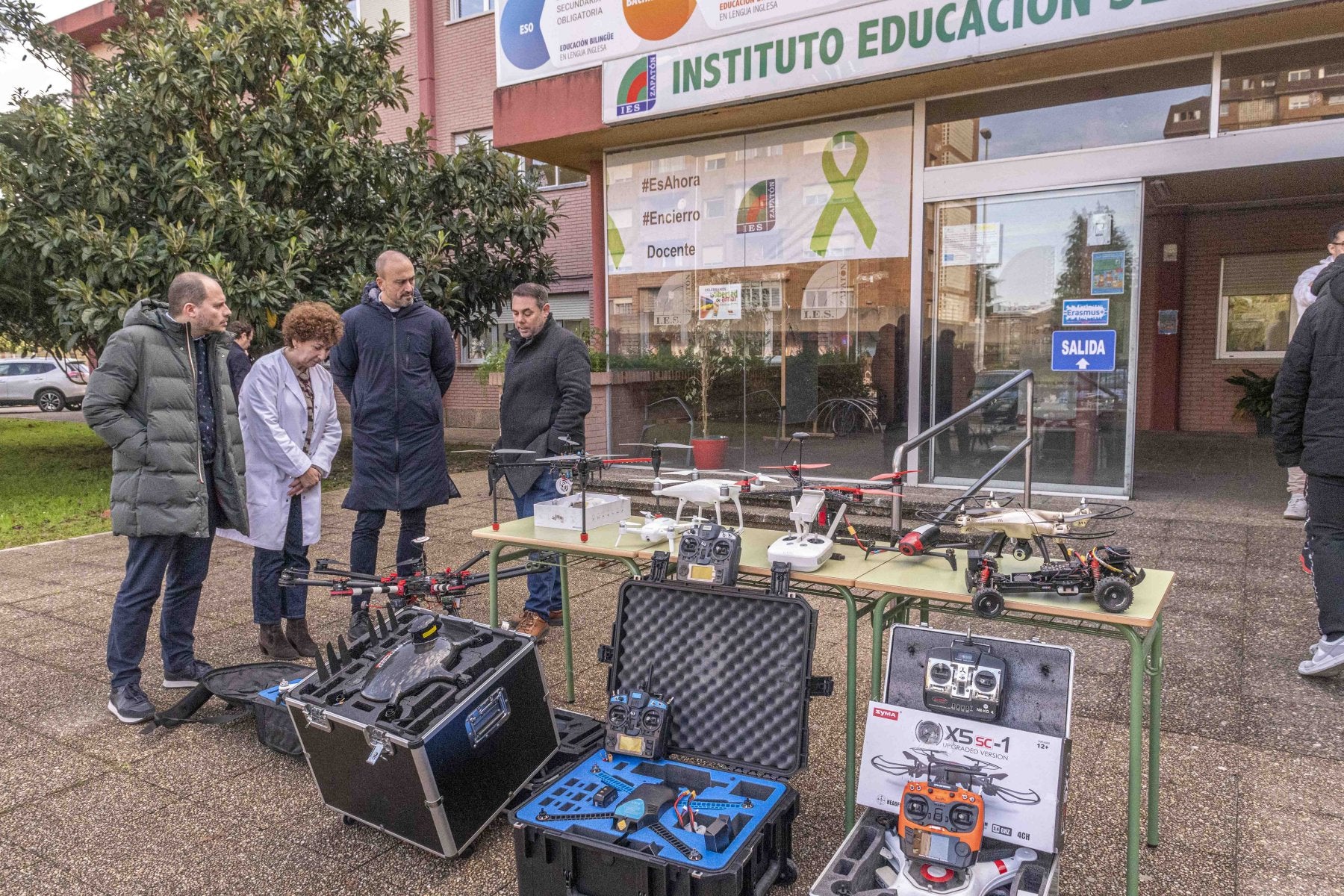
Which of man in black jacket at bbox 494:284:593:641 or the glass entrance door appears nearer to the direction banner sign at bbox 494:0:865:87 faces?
the man in black jacket

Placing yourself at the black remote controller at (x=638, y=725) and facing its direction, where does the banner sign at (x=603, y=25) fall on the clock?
The banner sign is roughly at 6 o'clock from the black remote controller.

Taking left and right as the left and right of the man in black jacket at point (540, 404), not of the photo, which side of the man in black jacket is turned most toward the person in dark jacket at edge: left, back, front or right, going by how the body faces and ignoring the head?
left

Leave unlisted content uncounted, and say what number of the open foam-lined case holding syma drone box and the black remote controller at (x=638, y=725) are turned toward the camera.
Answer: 2

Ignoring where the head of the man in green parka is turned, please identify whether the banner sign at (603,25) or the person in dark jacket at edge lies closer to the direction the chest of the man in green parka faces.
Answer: the person in dark jacket at edge

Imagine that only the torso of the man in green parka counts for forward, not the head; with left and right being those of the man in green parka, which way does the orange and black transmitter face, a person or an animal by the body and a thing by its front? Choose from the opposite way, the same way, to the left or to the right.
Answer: to the right

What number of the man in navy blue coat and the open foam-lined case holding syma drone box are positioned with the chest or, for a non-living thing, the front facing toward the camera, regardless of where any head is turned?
2

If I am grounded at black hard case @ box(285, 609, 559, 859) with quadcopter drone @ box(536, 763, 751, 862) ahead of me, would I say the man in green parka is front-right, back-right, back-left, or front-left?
back-left

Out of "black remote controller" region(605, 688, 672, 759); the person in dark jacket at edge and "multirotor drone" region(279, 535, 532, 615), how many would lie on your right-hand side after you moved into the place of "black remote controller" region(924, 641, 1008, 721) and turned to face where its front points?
2

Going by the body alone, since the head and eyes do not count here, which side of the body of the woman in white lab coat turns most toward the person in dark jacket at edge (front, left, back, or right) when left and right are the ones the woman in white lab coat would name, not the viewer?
front

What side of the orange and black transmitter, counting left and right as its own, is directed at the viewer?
front

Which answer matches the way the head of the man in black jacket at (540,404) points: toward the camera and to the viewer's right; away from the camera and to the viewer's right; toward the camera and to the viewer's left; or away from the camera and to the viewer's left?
toward the camera and to the viewer's left

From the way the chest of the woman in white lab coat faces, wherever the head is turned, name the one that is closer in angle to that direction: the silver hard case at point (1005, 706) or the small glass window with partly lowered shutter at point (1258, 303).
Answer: the silver hard case

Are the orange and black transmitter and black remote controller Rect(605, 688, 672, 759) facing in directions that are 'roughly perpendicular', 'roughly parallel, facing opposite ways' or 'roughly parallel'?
roughly parallel

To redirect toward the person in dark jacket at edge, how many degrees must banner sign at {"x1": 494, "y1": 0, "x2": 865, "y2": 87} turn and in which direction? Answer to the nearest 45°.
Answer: approximately 90° to its left

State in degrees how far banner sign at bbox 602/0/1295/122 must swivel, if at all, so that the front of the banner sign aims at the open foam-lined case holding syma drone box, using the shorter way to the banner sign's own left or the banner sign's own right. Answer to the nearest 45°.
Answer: approximately 45° to the banner sign's own left

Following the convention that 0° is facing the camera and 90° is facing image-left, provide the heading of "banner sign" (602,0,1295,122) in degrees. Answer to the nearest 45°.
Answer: approximately 45°
